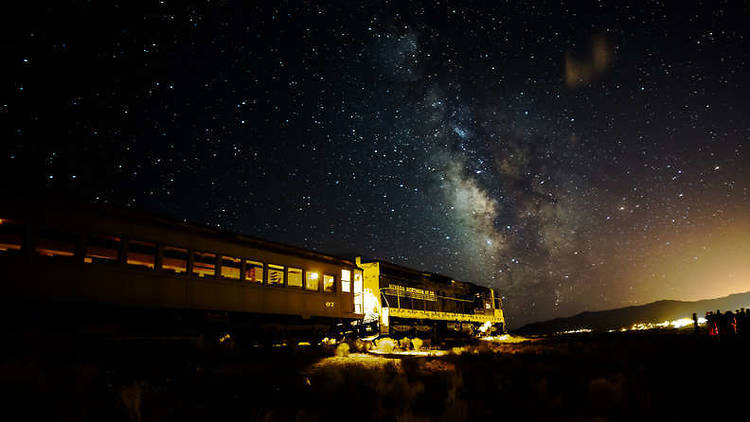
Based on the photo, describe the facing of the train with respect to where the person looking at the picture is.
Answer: facing away from the viewer and to the right of the viewer
